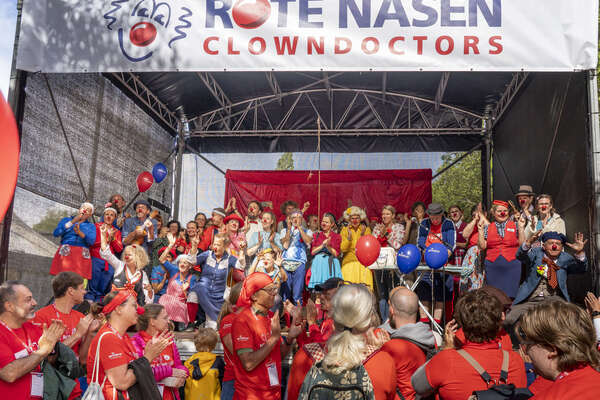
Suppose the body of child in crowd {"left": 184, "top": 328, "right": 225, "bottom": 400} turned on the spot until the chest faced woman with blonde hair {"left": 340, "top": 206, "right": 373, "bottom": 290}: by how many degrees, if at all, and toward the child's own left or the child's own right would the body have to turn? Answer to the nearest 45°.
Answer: approximately 45° to the child's own right

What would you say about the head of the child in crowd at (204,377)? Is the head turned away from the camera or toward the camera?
away from the camera

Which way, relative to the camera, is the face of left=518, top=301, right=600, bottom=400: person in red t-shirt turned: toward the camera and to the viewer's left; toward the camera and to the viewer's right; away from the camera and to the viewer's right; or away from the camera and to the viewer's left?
away from the camera and to the viewer's left

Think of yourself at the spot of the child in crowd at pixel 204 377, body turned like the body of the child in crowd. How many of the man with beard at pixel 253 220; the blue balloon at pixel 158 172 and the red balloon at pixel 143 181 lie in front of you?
3

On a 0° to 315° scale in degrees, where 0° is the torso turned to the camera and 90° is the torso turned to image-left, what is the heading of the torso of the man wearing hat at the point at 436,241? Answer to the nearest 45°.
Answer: approximately 0°

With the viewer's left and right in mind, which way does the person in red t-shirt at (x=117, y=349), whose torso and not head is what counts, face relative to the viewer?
facing to the right of the viewer

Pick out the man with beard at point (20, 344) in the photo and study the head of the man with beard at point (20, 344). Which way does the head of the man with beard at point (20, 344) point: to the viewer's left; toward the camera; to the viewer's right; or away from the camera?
to the viewer's right

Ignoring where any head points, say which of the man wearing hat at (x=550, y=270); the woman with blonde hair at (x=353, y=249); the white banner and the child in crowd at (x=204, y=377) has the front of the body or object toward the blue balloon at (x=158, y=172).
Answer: the child in crowd

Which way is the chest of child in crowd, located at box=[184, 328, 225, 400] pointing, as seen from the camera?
away from the camera

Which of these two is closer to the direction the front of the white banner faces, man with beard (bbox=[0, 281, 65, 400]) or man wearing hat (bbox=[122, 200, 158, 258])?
the man with beard

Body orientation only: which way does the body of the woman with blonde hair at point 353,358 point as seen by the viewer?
away from the camera
